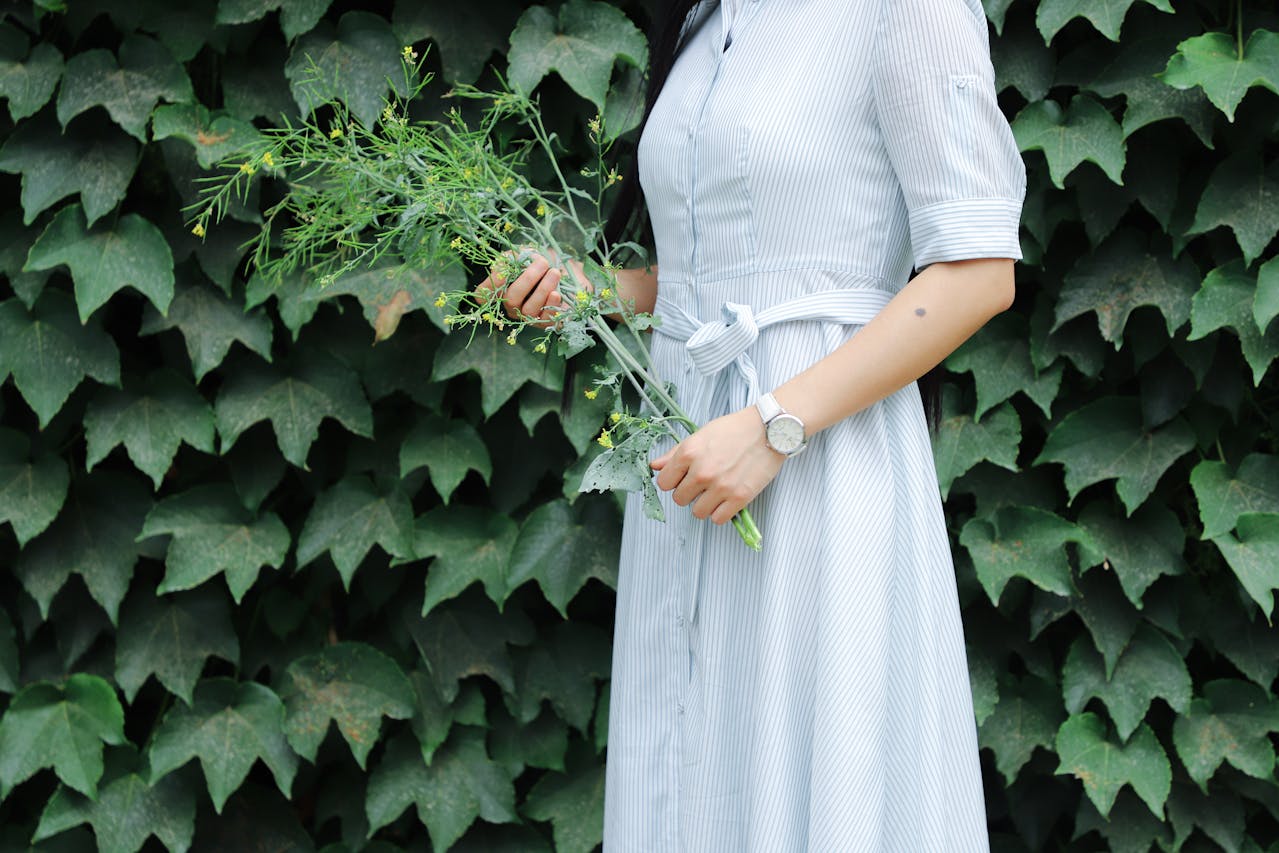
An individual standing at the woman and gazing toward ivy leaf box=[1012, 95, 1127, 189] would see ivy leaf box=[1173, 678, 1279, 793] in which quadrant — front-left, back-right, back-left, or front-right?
front-right

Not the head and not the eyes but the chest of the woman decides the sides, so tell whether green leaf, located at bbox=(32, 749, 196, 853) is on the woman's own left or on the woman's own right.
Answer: on the woman's own right

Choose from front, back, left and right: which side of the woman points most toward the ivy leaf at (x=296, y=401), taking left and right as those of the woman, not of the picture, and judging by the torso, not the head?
right

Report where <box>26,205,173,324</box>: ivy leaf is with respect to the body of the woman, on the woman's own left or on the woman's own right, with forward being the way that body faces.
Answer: on the woman's own right

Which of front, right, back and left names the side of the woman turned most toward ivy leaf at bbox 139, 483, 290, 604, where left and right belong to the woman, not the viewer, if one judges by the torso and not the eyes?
right

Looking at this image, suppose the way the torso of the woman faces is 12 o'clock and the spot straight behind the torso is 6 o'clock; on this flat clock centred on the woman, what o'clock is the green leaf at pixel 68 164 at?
The green leaf is roughly at 3 o'clock from the woman.

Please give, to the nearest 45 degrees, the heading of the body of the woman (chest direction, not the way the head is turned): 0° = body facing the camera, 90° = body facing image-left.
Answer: approximately 45°

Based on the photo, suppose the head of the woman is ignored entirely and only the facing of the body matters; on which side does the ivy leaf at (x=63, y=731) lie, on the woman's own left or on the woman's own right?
on the woman's own right
